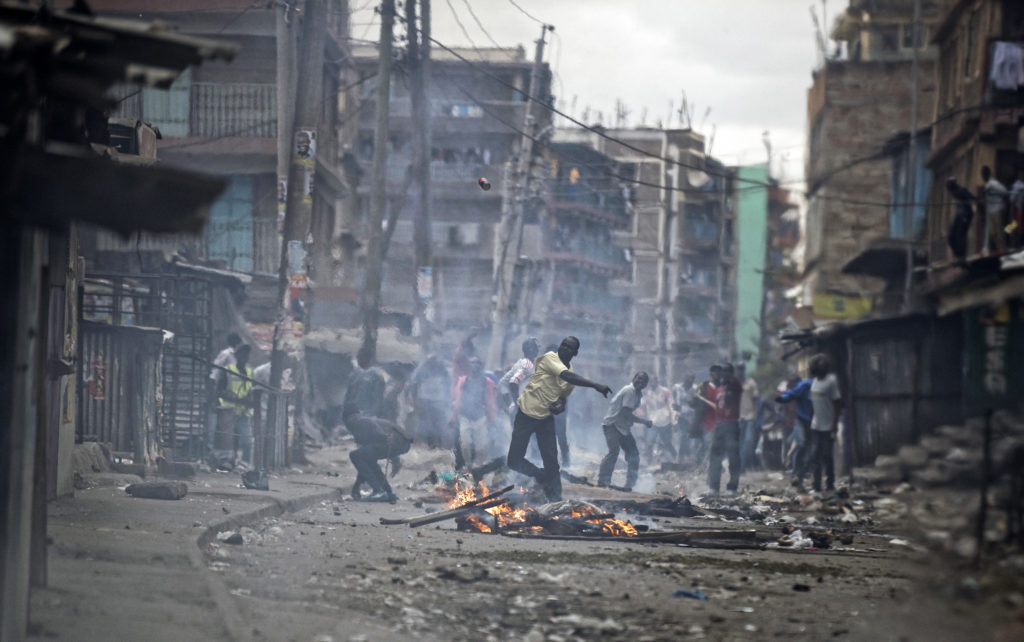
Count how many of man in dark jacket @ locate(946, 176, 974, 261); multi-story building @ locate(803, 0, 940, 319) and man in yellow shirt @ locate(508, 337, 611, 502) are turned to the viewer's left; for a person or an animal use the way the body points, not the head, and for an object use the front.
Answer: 2

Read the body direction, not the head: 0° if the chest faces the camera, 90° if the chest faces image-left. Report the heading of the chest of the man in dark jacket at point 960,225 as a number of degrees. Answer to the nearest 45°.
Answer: approximately 90°

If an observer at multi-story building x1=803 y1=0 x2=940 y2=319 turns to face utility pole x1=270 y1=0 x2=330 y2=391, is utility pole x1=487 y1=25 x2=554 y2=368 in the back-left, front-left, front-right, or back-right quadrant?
front-right

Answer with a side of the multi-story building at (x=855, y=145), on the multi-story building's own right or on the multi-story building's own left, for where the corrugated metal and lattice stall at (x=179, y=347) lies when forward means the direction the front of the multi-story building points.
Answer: on the multi-story building's own left

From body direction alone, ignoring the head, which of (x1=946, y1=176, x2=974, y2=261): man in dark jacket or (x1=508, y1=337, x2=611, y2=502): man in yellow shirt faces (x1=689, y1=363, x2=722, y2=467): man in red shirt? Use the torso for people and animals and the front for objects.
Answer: the man in dark jacket

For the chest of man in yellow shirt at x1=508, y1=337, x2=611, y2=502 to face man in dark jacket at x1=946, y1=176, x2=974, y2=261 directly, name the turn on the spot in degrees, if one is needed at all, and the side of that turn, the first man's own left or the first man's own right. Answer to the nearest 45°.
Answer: approximately 90° to the first man's own left

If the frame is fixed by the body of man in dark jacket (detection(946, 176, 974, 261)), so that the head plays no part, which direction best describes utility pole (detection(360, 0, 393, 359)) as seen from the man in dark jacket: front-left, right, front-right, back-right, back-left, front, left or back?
front

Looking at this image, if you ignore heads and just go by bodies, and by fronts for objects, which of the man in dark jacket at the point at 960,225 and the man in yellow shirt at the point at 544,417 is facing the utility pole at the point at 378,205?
the man in dark jacket

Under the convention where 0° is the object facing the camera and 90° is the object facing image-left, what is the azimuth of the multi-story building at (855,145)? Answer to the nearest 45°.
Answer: approximately 90°

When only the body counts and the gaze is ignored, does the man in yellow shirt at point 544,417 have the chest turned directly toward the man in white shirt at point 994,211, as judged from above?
no

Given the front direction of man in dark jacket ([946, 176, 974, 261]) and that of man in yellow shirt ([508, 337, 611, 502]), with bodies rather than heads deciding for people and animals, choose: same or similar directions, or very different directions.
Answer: very different directions

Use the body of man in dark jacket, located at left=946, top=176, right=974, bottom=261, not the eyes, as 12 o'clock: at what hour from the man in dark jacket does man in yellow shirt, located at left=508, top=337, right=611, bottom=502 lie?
The man in yellow shirt is roughly at 10 o'clock from the man in dark jacket.

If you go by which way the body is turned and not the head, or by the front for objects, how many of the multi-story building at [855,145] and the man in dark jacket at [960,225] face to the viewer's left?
2
